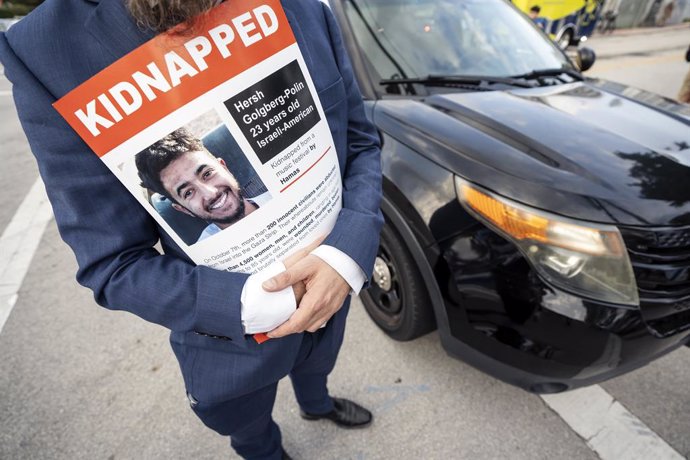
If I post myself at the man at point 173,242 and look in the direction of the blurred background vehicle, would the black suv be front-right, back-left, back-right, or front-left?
front-right

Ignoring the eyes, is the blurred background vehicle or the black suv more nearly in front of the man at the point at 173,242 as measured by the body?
the black suv

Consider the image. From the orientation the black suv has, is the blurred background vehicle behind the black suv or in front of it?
behind

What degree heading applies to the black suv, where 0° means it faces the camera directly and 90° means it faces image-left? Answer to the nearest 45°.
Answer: approximately 315°

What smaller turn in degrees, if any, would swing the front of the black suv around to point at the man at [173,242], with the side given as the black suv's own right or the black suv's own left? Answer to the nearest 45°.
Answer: approximately 90° to the black suv's own right

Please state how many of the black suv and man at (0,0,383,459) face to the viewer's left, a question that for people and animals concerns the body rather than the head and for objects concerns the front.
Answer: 0

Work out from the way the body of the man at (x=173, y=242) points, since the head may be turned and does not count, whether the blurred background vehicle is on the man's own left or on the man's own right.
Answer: on the man's own left

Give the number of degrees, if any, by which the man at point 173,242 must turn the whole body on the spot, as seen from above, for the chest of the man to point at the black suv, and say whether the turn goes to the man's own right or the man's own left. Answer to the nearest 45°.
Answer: approximately 45° to the man's own left

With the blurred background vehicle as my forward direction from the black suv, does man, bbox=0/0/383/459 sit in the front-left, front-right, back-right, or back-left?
back-left
